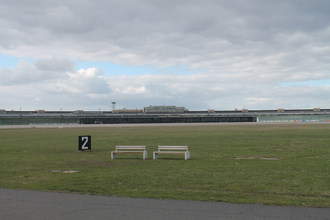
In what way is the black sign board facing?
toward the camera

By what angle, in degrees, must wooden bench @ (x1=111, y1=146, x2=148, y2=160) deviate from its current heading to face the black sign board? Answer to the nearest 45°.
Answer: approximately 135° to its right

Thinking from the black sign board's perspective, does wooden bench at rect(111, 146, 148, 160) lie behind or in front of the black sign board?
in front

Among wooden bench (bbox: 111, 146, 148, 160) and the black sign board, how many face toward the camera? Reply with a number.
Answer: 2

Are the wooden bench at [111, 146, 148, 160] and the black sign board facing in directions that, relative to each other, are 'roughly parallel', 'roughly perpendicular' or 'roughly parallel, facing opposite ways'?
roughly parallel

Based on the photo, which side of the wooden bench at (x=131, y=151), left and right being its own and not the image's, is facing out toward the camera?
front
